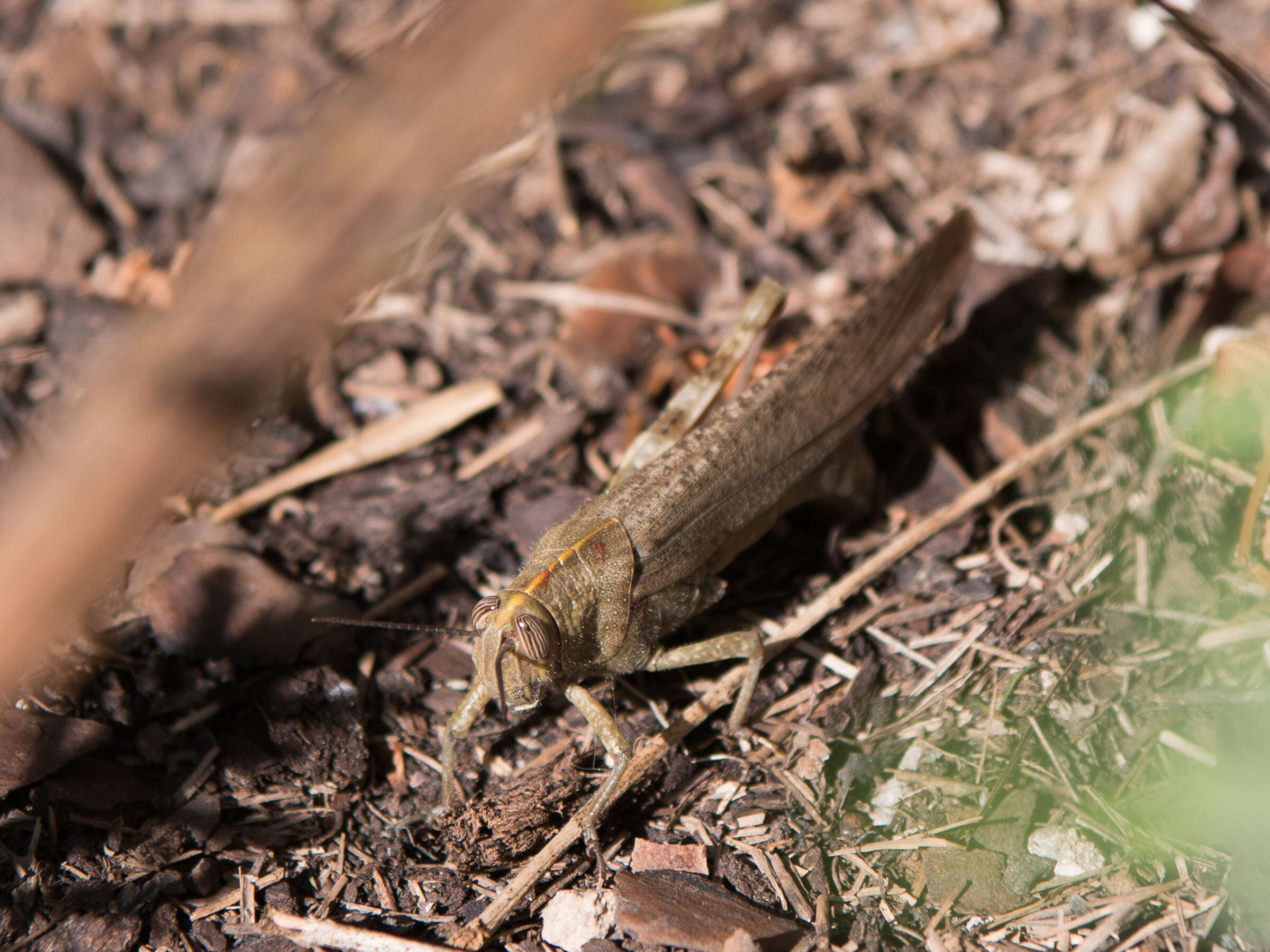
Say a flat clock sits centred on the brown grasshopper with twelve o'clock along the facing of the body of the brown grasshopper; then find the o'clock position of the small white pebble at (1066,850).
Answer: The small white pebble is roughly at 10 o'clock from the brown grasshopper.

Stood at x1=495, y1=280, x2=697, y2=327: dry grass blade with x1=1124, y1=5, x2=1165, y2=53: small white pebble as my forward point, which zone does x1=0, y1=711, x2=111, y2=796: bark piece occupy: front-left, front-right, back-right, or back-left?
back-right

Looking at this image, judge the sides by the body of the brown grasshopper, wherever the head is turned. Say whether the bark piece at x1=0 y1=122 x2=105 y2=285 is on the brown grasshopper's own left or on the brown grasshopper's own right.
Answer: on the brown grasshopper's own right

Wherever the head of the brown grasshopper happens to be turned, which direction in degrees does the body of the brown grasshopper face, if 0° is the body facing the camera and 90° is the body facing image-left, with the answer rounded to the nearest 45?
approximately 45°

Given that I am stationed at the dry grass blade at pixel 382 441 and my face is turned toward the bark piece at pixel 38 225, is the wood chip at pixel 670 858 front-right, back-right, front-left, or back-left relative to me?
back-left

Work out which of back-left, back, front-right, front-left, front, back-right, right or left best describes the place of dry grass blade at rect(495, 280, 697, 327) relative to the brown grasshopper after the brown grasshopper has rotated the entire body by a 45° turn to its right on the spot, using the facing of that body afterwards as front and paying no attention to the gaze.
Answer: right

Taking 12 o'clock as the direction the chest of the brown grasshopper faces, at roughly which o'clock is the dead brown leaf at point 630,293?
The dead brown leaf is roughly at 5 o'clock from the brown grasshopper.

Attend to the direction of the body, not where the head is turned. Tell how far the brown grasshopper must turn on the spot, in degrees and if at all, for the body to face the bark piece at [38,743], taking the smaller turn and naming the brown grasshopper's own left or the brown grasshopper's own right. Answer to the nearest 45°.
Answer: approximately 45° to the brown grasshopper's own right

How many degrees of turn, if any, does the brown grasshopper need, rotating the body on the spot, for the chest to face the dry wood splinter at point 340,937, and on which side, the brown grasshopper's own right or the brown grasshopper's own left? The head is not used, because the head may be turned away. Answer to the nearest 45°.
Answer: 0° — it already faces it

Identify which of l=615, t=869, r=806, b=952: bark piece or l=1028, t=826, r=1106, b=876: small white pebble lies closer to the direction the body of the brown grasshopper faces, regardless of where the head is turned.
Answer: the bark piece
